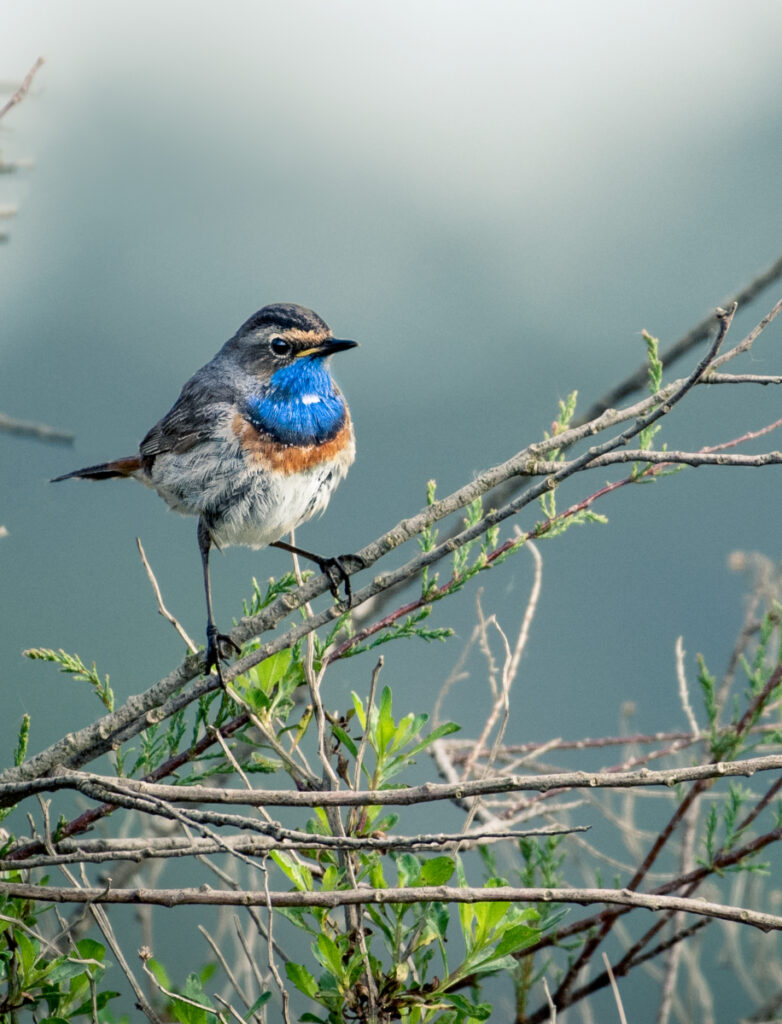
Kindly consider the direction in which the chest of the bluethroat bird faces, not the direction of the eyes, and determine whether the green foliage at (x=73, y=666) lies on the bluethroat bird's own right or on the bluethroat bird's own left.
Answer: on the bluethroat bird's own right

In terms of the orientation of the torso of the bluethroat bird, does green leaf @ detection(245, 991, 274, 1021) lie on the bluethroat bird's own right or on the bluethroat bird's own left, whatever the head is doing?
on the bluethroat bird's own right

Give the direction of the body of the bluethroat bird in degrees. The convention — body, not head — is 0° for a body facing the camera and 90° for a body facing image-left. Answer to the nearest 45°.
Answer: approximately 315°

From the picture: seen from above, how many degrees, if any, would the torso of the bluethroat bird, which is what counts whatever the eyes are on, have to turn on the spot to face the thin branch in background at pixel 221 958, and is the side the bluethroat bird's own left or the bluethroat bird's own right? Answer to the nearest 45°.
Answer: approximately 45° to the bluethroat bird's own right

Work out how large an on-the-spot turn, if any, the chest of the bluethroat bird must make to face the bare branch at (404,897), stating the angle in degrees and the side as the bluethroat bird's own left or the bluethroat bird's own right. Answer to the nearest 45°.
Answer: approximately 45° to the bluethroat bird's own right
